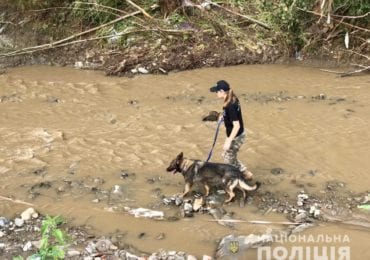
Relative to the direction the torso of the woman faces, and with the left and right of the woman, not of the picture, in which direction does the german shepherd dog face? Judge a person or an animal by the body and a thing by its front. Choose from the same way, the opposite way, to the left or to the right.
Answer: the same way

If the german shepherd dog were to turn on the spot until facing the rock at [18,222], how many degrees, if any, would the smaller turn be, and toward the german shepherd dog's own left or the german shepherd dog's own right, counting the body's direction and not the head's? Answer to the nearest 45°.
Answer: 0° — it already faces it

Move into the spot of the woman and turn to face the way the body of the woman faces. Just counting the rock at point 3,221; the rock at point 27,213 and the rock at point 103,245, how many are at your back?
0

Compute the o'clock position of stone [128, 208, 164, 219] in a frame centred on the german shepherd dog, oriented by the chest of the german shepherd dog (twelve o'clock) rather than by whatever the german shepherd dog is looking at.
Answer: The stone is roughly at 11 o'clock from the german shepherd dog.

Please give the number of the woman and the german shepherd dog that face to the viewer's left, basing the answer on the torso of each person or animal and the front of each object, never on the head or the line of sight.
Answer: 2

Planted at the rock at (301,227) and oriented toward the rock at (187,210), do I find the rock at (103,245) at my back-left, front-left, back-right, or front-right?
front-left

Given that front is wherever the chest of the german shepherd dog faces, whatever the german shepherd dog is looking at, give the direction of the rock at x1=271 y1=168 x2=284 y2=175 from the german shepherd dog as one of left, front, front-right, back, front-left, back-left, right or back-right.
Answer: back-right

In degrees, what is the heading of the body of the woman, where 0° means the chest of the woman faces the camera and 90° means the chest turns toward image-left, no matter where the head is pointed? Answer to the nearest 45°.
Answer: approximately 90°

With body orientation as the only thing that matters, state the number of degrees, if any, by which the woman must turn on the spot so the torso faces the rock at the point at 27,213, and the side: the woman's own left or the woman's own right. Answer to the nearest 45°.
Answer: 0° — they already face it

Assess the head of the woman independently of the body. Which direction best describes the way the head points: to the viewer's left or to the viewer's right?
to the viewer's left

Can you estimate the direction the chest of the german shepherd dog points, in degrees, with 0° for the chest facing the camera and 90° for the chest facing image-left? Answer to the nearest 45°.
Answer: approximately 90°

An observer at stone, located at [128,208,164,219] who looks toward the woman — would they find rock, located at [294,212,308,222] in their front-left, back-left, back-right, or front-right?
front-right
